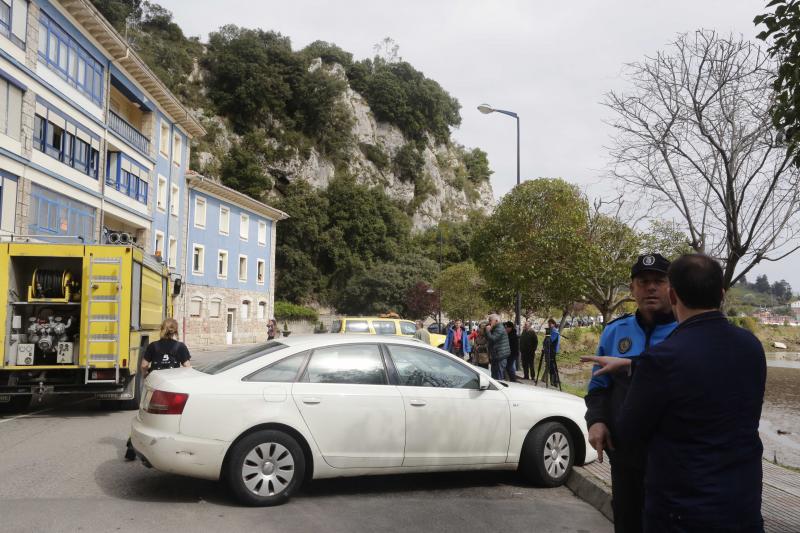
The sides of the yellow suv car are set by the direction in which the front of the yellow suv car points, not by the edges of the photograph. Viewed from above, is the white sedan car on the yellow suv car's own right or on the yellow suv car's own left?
on the yellow suv car's own right

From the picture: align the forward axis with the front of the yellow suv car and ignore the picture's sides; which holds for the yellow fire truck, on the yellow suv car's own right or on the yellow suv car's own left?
on the yellow suv car's own right

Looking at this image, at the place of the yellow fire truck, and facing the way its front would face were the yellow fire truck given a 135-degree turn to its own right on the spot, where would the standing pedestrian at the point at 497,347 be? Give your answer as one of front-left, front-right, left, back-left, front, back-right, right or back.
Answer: front-left

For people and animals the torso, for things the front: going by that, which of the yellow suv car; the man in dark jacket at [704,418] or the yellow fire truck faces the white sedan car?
the man in dark jacket

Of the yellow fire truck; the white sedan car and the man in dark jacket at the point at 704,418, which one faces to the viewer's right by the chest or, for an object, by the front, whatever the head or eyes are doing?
the white sedan car

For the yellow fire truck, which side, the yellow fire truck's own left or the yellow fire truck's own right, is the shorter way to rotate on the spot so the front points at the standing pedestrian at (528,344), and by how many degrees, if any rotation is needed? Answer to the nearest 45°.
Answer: approximately 90° to the yellow fire truck's own right

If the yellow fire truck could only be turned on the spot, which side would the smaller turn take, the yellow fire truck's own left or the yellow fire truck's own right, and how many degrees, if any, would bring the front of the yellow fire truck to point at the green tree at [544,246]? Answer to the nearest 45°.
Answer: approximately 45° to the yellow fire truck's own right

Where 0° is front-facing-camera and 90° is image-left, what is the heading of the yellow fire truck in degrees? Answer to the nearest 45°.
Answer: approximately 180°

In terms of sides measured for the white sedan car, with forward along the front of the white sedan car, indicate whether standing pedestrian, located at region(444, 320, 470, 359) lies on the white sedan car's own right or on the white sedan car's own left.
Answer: on the white sedan car's own left

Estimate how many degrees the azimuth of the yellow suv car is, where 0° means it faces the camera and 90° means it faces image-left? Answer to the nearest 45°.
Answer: approximately 270°

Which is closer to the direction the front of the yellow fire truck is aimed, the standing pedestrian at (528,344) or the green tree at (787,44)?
the standing pedestrian

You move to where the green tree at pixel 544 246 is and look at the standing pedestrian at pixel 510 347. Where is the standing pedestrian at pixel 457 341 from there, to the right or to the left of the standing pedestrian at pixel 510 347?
right

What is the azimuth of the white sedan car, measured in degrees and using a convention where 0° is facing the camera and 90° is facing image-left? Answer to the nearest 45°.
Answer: approximately 270°

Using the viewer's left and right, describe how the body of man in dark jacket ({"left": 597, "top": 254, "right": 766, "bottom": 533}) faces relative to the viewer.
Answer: facing away from the viewer and to the left of the viewer
